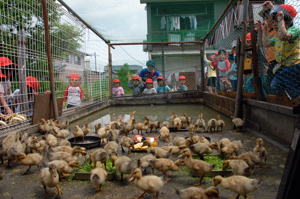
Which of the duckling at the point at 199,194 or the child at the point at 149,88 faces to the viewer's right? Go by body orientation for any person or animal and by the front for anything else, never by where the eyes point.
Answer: the duckling

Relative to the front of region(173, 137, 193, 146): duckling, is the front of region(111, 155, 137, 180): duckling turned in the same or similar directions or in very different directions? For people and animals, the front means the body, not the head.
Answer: very different directions

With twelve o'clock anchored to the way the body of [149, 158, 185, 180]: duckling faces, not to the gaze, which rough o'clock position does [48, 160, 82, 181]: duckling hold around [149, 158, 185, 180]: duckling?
[48, 160, 82, 181]: duckling is roughly at 6 o'clock from [149, 158, 185, 180]: duckling.

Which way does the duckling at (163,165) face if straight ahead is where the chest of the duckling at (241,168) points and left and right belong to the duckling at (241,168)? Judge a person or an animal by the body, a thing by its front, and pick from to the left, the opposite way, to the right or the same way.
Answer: the opposite way

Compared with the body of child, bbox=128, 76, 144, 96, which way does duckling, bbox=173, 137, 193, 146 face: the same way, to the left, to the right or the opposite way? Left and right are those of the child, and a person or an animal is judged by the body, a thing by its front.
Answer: to the left

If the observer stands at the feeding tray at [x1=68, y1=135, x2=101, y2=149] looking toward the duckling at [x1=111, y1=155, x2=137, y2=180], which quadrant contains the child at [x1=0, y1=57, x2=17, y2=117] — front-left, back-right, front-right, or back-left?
back-right

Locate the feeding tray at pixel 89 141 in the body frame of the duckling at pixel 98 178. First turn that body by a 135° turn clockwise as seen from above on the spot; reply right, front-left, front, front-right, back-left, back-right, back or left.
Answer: back-left

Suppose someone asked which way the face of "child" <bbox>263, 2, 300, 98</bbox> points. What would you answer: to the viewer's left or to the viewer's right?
to the viewer's left

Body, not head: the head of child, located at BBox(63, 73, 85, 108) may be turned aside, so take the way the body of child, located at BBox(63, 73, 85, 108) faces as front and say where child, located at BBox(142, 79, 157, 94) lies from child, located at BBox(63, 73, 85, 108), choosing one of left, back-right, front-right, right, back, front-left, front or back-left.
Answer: back-left

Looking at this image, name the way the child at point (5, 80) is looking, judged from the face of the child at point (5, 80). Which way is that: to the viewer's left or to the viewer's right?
to the viewer's right

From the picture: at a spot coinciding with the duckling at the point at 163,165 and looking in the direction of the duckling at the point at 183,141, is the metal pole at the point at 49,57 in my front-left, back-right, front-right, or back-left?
front-left
